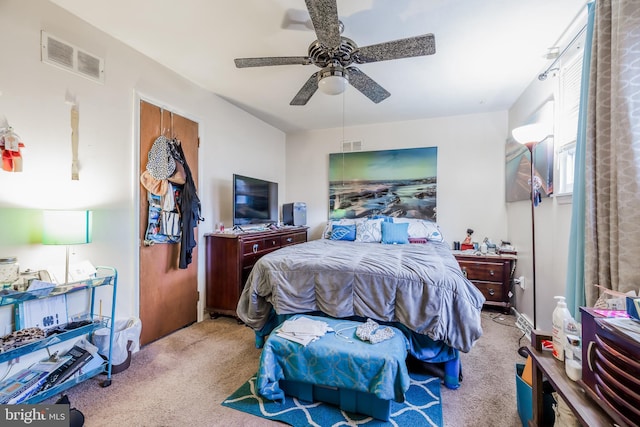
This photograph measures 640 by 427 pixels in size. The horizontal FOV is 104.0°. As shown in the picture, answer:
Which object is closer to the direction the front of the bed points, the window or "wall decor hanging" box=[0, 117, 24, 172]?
the wall decor hanging

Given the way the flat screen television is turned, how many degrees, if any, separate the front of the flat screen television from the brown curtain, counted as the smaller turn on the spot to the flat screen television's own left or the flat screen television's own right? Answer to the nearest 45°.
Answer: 0° — it already faces it

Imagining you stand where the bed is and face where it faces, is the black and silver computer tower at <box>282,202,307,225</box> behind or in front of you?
behind

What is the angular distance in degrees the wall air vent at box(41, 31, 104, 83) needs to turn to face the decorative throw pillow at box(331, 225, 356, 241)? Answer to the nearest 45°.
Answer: approximately 45° to its left

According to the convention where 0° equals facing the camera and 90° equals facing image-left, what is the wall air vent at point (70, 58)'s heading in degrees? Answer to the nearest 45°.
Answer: approximately 315°

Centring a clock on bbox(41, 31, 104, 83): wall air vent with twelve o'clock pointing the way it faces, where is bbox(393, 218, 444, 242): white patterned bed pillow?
The white patterned bed pillow is roughly at 11 o'clock from the wall air vent.

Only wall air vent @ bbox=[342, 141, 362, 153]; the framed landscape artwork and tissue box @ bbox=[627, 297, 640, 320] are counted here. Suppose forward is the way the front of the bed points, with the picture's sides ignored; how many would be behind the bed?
2

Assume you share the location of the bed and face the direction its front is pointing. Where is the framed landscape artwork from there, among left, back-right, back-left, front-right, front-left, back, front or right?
back

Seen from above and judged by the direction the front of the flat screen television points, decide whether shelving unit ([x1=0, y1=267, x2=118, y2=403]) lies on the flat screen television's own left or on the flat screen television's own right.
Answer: on the flat screen television's own right

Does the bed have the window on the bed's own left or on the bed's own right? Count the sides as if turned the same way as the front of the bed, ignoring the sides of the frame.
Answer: on the bed's own left

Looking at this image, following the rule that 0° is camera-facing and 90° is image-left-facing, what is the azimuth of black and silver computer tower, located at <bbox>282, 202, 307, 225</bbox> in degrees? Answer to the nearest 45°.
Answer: approximately 315°

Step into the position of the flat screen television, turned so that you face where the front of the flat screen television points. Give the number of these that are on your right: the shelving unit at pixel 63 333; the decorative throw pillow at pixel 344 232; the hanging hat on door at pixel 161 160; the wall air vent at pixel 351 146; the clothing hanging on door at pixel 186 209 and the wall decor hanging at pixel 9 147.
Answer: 4

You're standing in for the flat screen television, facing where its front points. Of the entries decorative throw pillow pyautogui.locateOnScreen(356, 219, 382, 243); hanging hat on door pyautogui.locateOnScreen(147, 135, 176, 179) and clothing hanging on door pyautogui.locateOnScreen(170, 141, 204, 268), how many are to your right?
2

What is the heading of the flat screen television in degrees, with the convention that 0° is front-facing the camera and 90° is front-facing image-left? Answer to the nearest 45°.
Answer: approximately 315°

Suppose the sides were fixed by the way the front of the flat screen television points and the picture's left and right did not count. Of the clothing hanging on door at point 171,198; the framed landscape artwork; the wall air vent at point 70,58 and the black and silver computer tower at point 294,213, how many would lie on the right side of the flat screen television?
2
